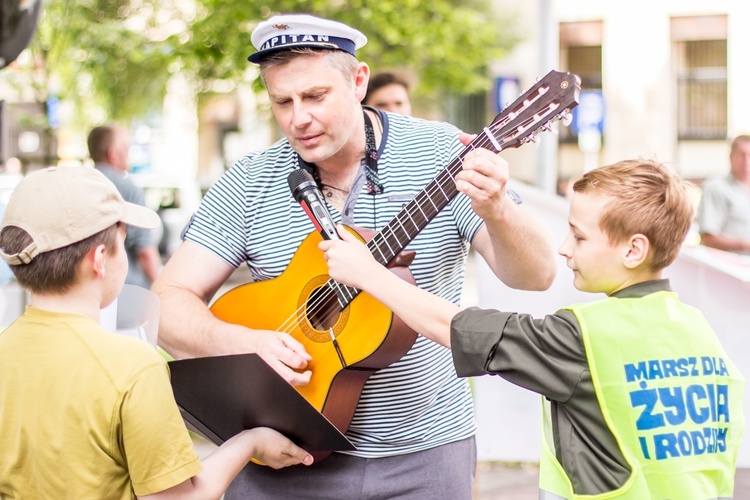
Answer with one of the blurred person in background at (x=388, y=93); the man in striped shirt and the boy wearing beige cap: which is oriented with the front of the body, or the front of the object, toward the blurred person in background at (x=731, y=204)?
the boy wearing beige cap

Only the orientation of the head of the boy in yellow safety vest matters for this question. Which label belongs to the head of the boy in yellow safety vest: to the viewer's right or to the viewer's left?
to the viewer's left

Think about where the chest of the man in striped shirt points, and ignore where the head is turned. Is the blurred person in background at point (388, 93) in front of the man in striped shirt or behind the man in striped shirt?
behind

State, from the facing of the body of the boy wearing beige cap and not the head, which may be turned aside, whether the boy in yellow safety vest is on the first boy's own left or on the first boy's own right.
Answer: on the first boy's own right

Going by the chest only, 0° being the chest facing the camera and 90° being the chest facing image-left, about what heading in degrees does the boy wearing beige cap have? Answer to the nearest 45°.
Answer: approximately 225°

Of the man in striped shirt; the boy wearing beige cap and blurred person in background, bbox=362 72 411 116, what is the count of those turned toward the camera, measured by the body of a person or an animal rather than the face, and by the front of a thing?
2

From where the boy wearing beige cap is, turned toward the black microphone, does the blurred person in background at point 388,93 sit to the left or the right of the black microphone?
left

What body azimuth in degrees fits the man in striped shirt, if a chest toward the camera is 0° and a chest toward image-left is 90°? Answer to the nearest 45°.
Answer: approximately 0°

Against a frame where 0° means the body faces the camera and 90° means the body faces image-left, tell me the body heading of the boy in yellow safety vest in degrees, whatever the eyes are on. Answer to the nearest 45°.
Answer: approximately 135°

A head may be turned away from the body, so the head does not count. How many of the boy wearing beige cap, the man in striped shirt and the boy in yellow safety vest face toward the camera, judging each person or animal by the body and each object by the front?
1

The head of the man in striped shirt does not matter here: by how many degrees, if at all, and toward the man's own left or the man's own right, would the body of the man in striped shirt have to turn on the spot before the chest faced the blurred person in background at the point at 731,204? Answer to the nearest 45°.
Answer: approximately 135° to the man's own left

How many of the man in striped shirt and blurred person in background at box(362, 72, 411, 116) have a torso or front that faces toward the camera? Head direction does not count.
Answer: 2

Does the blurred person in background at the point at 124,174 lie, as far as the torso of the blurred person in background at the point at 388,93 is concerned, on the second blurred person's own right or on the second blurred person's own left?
on the second blurred person's own right

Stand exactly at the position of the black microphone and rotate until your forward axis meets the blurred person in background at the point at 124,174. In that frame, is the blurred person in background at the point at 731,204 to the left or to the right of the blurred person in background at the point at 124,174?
right
